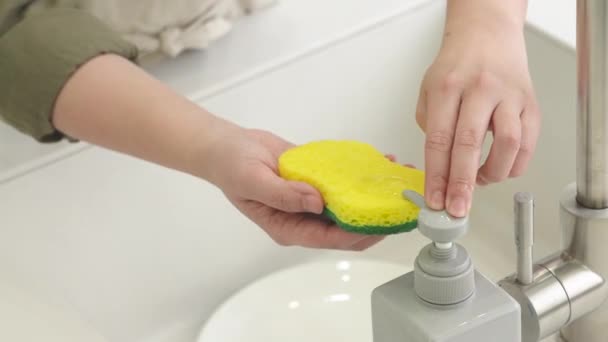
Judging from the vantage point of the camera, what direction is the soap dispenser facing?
facing away from the viewer and to the left of the viewer
